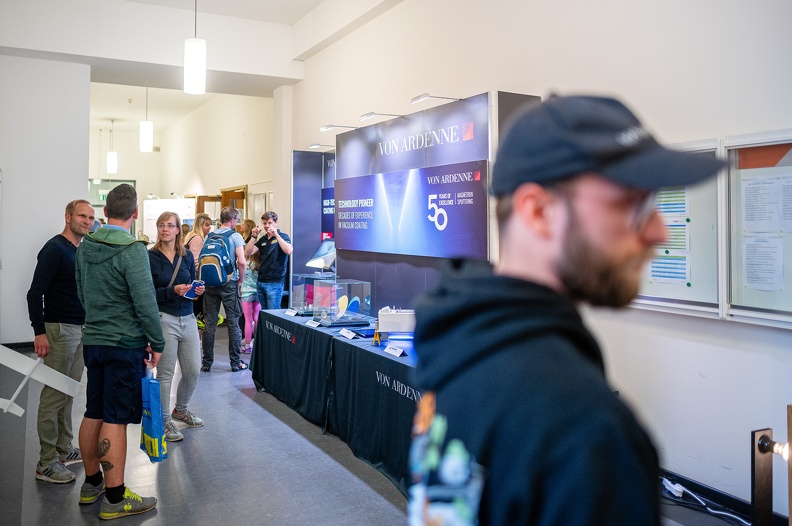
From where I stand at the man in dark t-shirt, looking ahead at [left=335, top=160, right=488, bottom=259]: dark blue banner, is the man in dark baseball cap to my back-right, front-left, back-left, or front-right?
front-right

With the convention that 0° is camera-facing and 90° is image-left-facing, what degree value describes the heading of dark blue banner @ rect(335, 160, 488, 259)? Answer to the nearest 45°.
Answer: approximately 45°

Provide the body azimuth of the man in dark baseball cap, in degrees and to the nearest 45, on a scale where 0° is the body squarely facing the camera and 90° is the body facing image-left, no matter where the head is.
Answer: approximately 270°

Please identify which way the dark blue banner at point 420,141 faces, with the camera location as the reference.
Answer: facing the viewer and to the left of the viewer

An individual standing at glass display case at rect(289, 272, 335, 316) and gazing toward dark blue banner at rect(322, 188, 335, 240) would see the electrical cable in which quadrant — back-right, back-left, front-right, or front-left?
back-right

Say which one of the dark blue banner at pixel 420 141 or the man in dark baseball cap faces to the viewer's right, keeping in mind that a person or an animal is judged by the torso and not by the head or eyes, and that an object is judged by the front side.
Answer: the man in dark baseball cap

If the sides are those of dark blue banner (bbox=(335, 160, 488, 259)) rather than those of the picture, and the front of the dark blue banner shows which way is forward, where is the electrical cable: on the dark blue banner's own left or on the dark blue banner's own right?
on the dark blue banner's own left

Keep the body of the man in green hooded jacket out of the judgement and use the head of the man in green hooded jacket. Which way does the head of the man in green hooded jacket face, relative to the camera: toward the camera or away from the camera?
away from the camera

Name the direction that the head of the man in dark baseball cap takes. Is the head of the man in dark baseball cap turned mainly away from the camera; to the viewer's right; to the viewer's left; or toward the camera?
to the viewer's right

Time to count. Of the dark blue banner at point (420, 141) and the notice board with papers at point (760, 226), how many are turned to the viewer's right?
0

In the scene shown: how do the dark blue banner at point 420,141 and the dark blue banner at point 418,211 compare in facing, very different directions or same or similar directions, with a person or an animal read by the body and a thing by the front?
same or similar directions
